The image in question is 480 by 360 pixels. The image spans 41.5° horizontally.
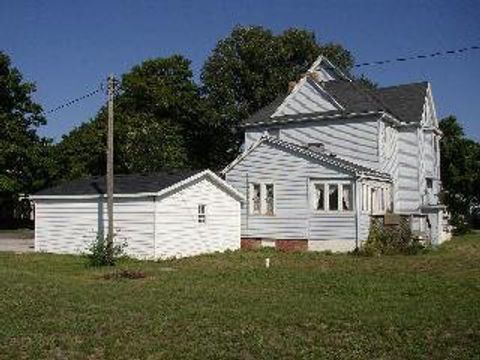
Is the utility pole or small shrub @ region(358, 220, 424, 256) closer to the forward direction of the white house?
the small shrub
